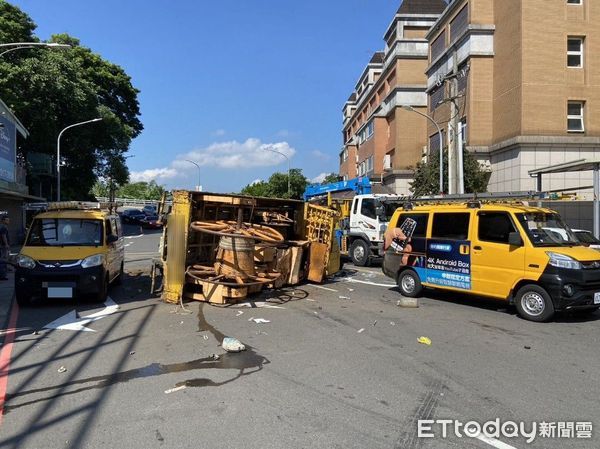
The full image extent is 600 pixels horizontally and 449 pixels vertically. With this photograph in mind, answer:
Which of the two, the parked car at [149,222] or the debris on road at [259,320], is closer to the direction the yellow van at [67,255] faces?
the debris on road

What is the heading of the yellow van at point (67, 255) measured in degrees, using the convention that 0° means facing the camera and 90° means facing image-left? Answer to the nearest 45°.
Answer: approximately 0°

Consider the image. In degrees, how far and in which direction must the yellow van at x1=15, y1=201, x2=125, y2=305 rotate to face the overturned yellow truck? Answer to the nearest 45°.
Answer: approximately 90° to its left

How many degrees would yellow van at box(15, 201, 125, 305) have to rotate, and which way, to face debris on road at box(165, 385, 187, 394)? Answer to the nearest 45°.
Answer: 0° — it already faces it

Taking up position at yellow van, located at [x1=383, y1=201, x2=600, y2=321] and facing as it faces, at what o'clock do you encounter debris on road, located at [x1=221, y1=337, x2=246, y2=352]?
The debris on road is roughly at 3 o'clock from the yellow van.

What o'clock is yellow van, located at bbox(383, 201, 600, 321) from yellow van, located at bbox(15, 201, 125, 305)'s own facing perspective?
yellow van, located at bbox(383, 201, 600, 321) is roughly at 10 o'clock from yellow van, located at bbox(15, 201, 125, 305).

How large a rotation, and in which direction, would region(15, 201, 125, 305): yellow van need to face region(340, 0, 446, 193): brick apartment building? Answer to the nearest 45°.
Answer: approximately 135° to its left

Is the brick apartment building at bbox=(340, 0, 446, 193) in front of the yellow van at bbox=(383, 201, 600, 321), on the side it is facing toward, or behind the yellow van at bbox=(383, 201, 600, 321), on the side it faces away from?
behind

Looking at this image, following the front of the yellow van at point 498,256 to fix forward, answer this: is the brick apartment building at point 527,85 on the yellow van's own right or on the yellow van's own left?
on the yellow van's own left

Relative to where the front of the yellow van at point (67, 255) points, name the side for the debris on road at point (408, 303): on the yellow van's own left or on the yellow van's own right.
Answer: on the yellow van's own left

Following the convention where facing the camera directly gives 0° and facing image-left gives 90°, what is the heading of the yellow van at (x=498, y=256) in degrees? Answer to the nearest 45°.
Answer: approximately 315°
